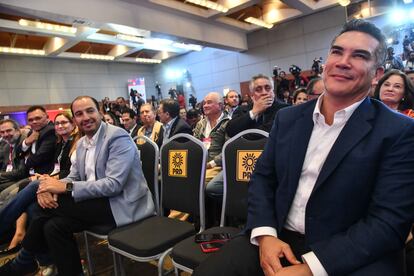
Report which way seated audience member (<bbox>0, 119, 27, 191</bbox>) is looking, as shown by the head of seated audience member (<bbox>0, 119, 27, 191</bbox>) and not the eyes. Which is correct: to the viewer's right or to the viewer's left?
to the viewer's right

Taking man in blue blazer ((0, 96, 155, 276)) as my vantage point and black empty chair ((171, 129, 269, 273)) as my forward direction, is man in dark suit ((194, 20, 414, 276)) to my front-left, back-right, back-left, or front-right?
front-right

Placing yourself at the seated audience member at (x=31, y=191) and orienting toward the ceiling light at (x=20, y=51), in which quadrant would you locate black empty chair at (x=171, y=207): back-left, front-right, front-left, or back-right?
back-right

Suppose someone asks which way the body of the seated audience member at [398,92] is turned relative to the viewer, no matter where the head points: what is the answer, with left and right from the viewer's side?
facing the viewer and to the left of the viewer

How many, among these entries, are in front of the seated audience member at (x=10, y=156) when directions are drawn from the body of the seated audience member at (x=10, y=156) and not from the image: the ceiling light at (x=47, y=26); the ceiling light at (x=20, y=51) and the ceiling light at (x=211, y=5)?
0

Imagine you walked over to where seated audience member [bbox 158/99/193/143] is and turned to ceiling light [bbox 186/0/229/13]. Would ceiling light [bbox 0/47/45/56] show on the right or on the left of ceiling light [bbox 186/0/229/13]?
left

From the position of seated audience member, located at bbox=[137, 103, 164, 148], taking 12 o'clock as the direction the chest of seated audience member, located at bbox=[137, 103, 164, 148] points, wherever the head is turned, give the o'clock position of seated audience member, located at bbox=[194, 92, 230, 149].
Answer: seated audience member, located at bbox=[194, 92, 230, 149] is roughly at 9 o'clock from seated audience member, located at bbox=[137, 103, 164, 148].

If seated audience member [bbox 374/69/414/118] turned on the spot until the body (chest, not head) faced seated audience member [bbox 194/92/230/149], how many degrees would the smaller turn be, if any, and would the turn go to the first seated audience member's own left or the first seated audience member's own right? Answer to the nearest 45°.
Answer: approximately 45° to the first seated audience member's own right

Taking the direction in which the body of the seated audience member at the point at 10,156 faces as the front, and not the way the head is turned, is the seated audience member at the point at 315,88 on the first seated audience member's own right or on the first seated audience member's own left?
on the first seated audience member's own left

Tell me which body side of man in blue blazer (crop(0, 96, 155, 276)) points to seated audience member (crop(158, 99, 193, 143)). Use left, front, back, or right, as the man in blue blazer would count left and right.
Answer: back

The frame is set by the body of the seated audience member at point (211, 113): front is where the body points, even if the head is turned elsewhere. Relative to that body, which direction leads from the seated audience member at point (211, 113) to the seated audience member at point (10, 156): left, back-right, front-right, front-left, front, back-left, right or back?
front-right

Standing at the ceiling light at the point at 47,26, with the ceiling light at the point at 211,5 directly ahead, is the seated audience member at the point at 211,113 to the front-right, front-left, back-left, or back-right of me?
front-right

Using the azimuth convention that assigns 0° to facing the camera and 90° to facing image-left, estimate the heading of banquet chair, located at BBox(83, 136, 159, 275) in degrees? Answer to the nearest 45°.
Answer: approximately 45°

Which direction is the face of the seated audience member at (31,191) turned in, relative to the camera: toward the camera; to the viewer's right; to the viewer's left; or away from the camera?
toward the camera

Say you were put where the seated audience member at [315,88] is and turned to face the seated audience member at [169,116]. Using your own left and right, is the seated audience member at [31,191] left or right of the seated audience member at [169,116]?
left
